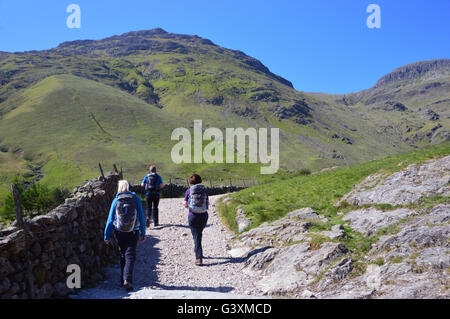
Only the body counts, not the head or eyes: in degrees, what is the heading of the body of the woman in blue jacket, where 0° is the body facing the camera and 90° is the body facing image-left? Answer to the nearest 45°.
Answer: approximately 180°
